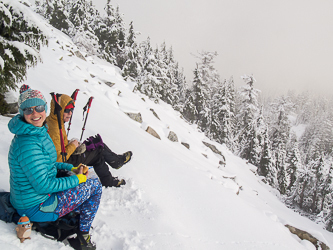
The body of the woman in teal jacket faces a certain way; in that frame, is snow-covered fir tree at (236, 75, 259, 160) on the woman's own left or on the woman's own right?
on the woman's own left

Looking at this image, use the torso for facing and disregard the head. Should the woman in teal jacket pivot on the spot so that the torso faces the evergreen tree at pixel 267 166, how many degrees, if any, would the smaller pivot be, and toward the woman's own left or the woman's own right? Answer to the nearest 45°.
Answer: approximately 45° to the woman's own left

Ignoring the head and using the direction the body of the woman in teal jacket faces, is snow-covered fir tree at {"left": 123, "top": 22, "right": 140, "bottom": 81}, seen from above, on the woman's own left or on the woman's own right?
on the woman's own left

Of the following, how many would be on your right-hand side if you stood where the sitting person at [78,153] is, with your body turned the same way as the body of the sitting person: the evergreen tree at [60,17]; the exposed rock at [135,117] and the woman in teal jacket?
1

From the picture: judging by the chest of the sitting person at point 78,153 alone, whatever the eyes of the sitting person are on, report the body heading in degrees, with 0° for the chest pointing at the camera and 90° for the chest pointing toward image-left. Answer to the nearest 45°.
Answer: approximately 270°

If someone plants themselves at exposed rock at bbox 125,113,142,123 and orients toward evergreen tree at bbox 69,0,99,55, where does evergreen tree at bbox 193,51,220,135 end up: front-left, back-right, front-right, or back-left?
front-right

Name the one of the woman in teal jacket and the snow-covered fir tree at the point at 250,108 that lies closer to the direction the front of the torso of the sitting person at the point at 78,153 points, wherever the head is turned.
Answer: the snow-covered fir tree

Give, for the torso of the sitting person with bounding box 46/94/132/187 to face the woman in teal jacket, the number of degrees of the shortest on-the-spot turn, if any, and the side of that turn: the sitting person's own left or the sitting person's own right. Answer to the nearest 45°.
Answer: approximately 90° to the sitting person's own right

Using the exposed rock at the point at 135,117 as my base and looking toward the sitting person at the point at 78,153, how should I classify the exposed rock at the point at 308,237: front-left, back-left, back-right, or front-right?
front-left

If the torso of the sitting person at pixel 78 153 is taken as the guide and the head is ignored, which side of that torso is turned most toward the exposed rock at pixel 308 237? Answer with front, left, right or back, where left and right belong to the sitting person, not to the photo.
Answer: front
